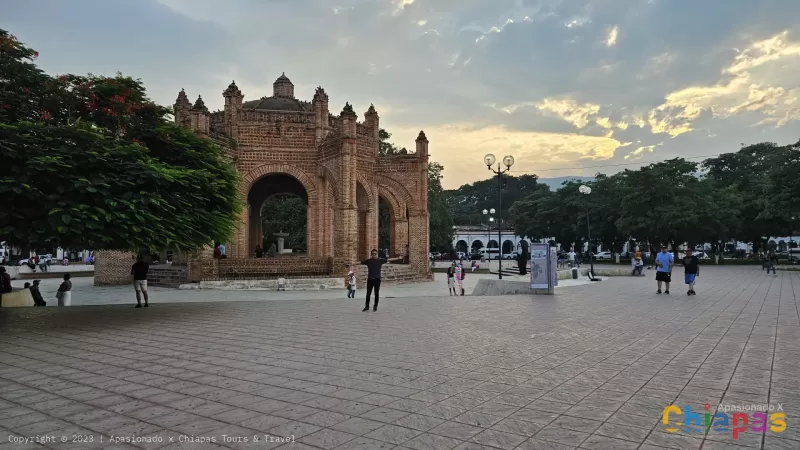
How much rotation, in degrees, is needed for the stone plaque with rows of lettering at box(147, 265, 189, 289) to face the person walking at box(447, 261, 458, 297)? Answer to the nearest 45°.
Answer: approximately 45° to its left

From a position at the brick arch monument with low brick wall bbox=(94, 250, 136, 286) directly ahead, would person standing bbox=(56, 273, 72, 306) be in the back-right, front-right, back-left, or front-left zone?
front-left

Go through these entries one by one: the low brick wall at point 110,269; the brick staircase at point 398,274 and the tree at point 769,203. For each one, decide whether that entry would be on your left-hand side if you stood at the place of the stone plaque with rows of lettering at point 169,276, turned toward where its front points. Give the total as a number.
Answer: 2

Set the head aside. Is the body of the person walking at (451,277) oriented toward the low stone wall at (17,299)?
no

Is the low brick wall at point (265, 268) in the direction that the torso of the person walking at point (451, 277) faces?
no

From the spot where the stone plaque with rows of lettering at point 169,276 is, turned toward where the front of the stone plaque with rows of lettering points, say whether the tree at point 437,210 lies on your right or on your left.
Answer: on your left

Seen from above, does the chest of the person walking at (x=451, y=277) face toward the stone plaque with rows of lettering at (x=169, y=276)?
no

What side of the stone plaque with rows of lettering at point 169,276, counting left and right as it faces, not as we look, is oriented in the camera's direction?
front
